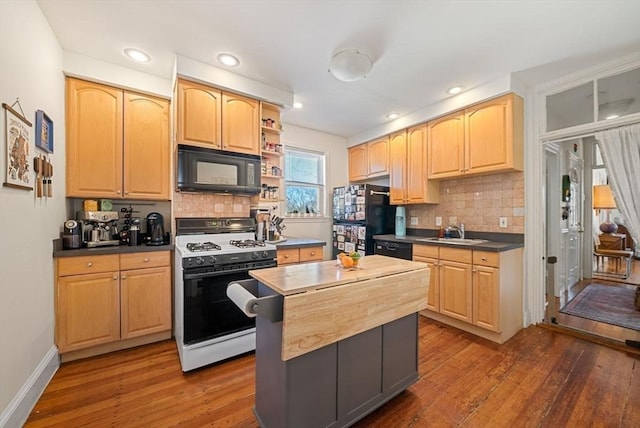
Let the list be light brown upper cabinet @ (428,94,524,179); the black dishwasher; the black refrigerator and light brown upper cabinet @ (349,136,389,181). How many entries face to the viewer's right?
0

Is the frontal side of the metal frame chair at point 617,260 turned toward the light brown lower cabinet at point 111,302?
no

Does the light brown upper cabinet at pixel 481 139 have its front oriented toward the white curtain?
no

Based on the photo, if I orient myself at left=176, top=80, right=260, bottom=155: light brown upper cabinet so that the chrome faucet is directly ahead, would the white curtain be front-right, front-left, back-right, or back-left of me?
front-right

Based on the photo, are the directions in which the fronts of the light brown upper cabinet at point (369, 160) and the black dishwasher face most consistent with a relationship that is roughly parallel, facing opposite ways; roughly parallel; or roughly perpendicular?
roughly parallel

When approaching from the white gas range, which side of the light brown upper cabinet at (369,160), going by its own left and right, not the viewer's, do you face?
front

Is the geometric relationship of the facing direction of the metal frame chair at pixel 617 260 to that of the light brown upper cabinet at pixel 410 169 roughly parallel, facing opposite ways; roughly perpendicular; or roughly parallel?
roughly perpendicular

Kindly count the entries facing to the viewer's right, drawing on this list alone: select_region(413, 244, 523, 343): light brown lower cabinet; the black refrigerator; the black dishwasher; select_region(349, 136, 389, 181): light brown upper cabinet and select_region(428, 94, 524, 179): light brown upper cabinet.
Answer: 0

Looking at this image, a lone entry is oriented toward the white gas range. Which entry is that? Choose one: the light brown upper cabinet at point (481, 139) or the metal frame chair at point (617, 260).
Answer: the light brown upper cabinet

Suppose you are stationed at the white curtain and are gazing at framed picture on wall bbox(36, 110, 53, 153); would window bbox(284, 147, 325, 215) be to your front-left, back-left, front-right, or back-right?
front-right

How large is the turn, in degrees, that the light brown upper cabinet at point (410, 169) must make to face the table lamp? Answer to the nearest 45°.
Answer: approximately 180°

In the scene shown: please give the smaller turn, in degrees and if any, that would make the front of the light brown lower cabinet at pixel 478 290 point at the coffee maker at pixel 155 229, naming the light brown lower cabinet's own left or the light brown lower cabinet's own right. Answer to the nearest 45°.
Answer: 0° — it already faces it

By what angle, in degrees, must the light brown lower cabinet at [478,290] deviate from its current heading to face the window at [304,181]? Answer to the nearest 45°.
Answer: approximately 45° to its right

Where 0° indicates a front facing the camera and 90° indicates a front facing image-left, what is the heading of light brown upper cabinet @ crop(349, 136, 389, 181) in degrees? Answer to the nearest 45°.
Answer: approximately 45°
